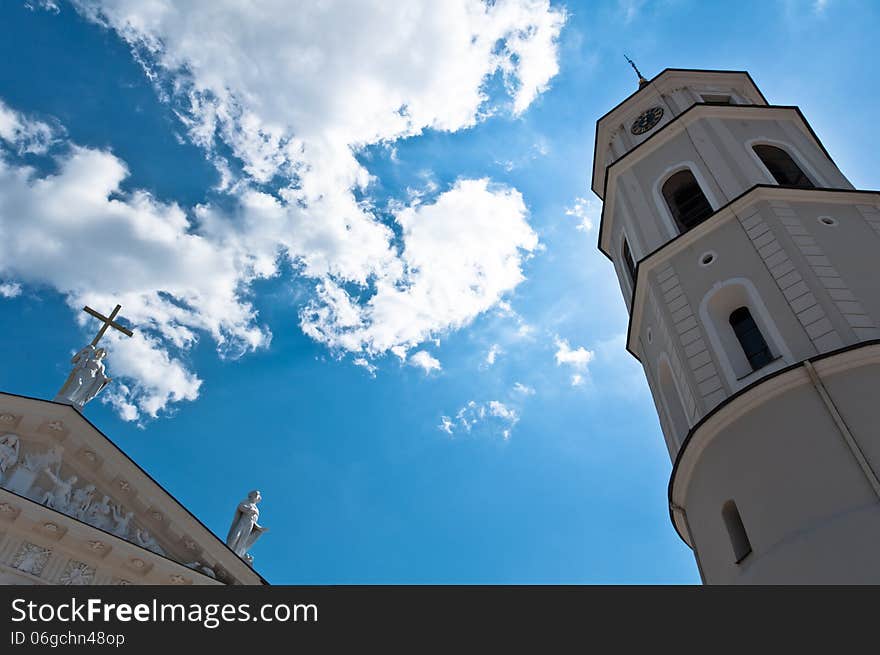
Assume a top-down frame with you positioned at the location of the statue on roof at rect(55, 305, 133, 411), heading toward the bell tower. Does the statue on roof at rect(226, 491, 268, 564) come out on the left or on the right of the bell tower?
left

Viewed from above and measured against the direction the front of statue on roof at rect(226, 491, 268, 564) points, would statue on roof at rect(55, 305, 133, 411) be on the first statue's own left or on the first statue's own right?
on the first statue's own right

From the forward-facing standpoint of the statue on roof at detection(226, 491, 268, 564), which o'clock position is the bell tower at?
The bell tower is roughly at 12 o'clock from the statue on roof.

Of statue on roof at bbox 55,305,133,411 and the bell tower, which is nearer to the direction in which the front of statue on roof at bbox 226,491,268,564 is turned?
the bell tower
